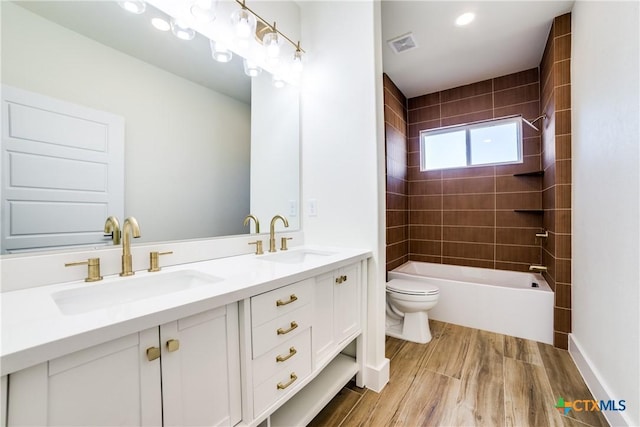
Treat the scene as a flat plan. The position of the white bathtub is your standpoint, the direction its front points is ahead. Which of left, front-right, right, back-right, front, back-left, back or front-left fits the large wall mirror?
front-right

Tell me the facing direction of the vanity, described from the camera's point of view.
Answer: facing the viewer and to the right of the viewer

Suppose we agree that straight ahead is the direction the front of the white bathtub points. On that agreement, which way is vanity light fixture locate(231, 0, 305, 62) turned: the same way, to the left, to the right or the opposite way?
to the left

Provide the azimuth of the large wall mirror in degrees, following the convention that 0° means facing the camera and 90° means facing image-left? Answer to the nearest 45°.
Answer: approximately 315°

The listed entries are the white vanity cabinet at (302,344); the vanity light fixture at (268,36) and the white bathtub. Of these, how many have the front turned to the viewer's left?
0

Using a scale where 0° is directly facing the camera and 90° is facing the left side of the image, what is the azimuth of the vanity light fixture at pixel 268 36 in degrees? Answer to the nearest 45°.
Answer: approximately 315°

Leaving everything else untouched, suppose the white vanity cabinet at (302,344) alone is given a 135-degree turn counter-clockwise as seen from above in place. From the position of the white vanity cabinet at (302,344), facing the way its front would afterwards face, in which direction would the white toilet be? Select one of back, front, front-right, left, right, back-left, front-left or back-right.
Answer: front-right

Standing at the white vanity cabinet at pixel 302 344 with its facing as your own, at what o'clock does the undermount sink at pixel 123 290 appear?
The undermount sink is roughly at 4 o'clock from the white vanity cabinet.

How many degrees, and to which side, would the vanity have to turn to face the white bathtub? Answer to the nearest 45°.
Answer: approximately 45° to its left

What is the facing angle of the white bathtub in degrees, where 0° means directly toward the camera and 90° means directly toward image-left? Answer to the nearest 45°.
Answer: approximately 0°
